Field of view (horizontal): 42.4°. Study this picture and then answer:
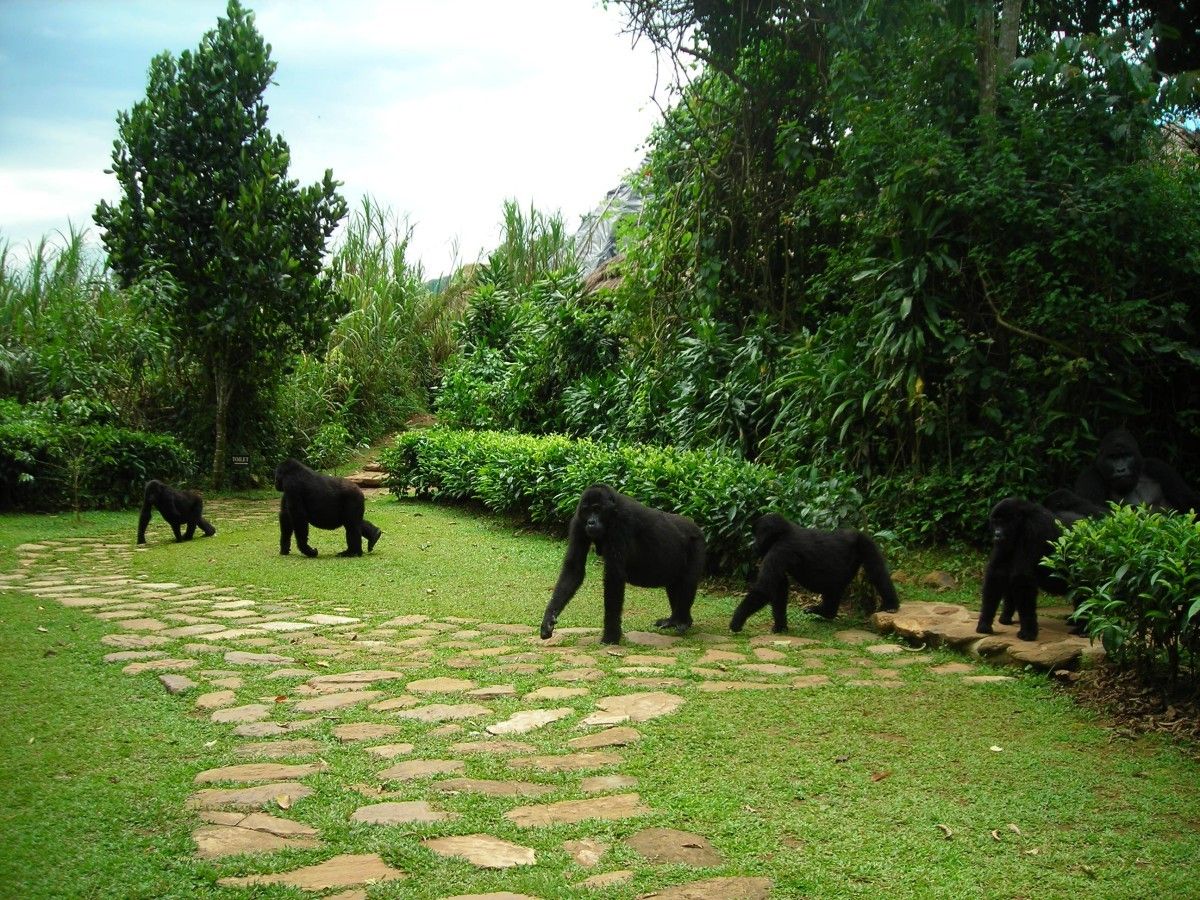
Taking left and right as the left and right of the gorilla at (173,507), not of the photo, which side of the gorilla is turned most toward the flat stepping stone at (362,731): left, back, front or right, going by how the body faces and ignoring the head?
left

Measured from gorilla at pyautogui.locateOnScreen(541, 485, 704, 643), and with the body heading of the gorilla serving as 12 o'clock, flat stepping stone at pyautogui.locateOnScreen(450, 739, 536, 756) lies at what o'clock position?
The flat stepping stone is roughly at 11 o'clock from the gorilla.

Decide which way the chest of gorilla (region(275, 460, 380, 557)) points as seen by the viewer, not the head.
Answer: to the viewer's left

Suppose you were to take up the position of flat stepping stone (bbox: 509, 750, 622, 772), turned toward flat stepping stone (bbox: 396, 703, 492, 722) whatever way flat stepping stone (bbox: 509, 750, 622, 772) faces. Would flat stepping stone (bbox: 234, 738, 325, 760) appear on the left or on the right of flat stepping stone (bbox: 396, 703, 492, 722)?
left

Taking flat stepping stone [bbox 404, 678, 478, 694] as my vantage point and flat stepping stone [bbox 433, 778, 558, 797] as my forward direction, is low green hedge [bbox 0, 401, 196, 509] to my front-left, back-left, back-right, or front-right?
back-right

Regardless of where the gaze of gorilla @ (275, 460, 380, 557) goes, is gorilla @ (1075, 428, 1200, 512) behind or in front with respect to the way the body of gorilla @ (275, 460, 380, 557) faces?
behind

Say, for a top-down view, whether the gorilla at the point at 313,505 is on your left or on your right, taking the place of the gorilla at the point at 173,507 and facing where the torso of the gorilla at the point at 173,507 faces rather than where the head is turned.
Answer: on your left

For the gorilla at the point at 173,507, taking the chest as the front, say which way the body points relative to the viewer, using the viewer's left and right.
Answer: facing to the left of the viewer

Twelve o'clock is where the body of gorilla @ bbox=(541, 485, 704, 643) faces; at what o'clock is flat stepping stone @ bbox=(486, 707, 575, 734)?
The flat stepping stone is roughly at 11 o'clock from the gorilla.

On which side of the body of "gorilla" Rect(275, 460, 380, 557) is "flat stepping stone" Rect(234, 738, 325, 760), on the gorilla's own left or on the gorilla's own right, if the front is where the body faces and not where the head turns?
on the gorilla's own left

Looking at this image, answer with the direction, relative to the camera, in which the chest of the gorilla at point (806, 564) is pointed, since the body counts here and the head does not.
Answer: to the viewer's left

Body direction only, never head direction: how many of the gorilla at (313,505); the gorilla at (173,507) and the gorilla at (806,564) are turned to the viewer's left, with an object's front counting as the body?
3

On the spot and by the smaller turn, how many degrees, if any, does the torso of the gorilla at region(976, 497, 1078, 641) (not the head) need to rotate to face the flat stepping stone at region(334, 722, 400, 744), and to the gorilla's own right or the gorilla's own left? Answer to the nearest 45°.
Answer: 0° — it already faces it

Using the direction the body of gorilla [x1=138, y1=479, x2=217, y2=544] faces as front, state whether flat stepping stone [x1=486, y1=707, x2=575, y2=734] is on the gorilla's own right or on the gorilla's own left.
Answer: on the gorilla's own left

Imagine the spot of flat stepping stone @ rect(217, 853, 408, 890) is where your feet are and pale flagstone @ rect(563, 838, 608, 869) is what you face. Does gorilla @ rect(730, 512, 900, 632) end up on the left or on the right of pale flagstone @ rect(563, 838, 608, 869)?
left

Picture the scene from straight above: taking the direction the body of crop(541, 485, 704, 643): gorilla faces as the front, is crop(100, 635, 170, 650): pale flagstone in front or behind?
in front

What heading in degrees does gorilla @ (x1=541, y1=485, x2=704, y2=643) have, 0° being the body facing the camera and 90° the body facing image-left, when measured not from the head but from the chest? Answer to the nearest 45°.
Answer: approximately 45°

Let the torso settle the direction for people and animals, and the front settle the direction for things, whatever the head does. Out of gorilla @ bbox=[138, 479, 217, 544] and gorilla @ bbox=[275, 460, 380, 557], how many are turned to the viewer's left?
2
